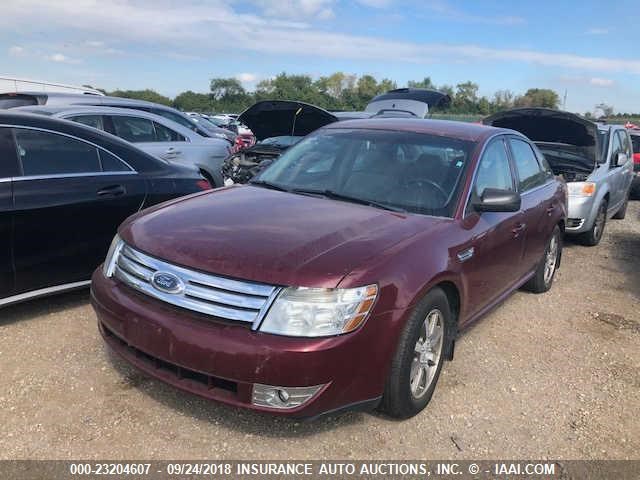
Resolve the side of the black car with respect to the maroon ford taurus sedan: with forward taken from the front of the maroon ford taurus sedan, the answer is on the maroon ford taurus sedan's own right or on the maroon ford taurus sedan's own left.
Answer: on the maroon ford taurus sedan's own right

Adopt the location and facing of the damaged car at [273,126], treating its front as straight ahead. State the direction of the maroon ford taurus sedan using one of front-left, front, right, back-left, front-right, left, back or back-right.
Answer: front-left

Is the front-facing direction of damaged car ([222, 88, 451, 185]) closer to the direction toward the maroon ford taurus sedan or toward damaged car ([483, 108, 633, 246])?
the maroon ford taurus sedan

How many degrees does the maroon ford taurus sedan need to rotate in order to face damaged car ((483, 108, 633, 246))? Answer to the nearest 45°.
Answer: approximately 180°

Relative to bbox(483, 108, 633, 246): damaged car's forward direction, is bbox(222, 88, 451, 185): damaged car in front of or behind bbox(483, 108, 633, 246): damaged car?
in front

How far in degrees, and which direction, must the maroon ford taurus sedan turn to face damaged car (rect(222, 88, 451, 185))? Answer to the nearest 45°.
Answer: approximately 135° to its right

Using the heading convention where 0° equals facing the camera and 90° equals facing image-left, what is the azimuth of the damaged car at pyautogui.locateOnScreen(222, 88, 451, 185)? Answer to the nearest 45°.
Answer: approximately 45°

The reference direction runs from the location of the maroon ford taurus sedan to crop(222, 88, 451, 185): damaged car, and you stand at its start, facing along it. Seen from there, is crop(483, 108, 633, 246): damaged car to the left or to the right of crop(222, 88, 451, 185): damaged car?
right

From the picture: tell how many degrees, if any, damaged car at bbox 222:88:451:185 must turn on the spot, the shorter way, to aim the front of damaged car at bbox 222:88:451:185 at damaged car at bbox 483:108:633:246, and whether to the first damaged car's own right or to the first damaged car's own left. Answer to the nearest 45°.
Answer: approximately 135° to the first damaged car's own left
